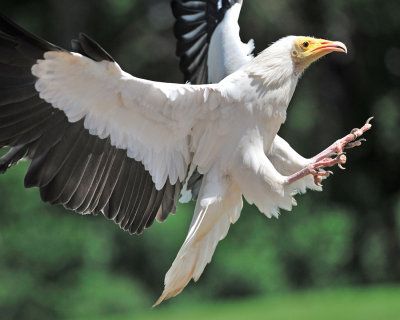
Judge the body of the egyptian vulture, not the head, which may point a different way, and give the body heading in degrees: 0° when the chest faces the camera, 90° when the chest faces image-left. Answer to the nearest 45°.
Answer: approximately 270°
